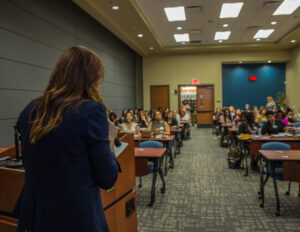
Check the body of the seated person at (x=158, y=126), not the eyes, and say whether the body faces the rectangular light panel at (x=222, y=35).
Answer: no

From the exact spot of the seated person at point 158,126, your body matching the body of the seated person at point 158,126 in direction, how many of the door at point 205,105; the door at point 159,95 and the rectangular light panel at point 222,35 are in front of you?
0

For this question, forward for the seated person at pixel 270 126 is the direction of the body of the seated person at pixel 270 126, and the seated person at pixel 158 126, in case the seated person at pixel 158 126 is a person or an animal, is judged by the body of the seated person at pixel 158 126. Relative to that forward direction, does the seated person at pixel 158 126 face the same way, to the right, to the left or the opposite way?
the same way

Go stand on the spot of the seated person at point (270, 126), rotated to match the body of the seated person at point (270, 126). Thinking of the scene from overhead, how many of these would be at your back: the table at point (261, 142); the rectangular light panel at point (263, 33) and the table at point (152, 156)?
1

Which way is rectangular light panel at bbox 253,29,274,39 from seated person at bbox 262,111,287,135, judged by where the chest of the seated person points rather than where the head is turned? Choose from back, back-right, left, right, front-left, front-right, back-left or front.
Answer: back

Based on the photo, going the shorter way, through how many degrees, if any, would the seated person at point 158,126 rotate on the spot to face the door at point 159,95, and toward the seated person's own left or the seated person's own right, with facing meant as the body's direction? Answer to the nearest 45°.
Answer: approximately 180°

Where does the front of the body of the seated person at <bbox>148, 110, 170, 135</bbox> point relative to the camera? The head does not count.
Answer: toward the camera

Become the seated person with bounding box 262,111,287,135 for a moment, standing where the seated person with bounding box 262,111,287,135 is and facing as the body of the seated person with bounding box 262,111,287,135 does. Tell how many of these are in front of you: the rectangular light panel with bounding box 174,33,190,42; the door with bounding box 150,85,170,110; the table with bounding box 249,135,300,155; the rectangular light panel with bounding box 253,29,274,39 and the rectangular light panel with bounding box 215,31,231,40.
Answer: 1

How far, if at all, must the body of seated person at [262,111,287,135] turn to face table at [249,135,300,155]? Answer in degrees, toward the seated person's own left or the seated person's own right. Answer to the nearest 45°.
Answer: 0° — they already face it

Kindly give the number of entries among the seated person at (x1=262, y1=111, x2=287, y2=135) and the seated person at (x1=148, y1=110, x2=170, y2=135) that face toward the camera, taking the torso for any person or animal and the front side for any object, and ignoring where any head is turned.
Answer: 2

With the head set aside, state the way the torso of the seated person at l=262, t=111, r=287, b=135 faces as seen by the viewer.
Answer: toward the camera

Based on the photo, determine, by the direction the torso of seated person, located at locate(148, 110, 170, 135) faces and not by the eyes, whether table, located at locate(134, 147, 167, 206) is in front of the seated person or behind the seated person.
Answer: in front
